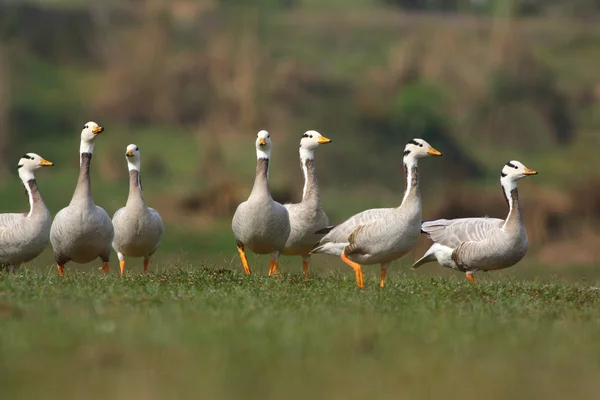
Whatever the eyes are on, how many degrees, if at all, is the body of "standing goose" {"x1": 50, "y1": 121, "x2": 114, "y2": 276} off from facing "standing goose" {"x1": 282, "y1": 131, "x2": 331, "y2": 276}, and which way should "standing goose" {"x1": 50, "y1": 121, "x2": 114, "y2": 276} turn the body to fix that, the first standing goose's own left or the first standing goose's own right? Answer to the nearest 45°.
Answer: approximately 90° to the first standing goose's own left

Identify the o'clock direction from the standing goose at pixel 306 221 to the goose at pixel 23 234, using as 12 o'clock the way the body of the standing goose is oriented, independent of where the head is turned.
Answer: The goose is roughly at 4 o'clock from the standing goose.

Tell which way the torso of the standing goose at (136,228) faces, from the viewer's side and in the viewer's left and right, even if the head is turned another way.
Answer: facing the viewer

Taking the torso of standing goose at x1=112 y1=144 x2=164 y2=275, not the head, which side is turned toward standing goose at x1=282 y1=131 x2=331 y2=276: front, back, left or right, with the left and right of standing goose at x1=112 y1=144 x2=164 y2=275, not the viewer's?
left

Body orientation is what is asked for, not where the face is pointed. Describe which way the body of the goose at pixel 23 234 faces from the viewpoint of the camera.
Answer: to the viewer's right

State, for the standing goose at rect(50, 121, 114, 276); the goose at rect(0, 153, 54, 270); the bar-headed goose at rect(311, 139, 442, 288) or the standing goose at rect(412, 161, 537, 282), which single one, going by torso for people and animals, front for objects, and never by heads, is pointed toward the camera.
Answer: the standing goose at rect(50, 121, 114, 276)

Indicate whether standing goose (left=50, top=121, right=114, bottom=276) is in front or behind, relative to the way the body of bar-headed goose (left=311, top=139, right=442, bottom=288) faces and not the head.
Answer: behind

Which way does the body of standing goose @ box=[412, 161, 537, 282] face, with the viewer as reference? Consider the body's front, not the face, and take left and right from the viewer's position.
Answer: facing to the right of the viewer

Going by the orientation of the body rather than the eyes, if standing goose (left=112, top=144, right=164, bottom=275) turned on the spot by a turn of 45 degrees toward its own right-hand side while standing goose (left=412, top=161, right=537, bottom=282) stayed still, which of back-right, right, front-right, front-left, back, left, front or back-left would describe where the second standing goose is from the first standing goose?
back-left

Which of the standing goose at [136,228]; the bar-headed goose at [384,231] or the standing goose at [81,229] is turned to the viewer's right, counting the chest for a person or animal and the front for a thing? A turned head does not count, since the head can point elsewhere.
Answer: the bar-headed goose

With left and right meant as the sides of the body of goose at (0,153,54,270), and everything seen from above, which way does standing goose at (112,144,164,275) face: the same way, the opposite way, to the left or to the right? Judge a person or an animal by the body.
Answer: to the right

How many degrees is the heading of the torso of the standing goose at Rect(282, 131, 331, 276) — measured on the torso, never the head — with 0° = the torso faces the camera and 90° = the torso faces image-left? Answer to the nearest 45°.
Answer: approximately 315°

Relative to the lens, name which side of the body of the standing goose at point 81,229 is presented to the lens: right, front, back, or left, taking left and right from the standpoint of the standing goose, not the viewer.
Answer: front

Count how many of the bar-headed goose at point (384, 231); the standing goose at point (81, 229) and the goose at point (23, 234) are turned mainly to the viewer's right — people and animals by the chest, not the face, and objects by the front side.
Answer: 2

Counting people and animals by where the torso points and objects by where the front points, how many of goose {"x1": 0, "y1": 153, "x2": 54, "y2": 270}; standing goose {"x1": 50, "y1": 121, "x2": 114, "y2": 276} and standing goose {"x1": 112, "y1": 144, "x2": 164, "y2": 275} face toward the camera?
2

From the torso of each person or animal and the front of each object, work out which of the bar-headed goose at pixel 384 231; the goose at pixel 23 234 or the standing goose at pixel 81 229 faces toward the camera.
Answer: the standing goose

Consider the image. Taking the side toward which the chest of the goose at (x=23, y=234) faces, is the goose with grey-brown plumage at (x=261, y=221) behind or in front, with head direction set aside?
in front

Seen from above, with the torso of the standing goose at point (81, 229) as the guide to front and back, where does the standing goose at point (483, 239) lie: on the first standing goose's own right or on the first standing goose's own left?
on the first standing goose's own left

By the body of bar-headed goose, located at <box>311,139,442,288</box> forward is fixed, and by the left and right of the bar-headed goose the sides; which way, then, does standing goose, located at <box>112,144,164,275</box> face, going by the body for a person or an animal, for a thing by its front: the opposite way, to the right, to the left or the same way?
to the right
